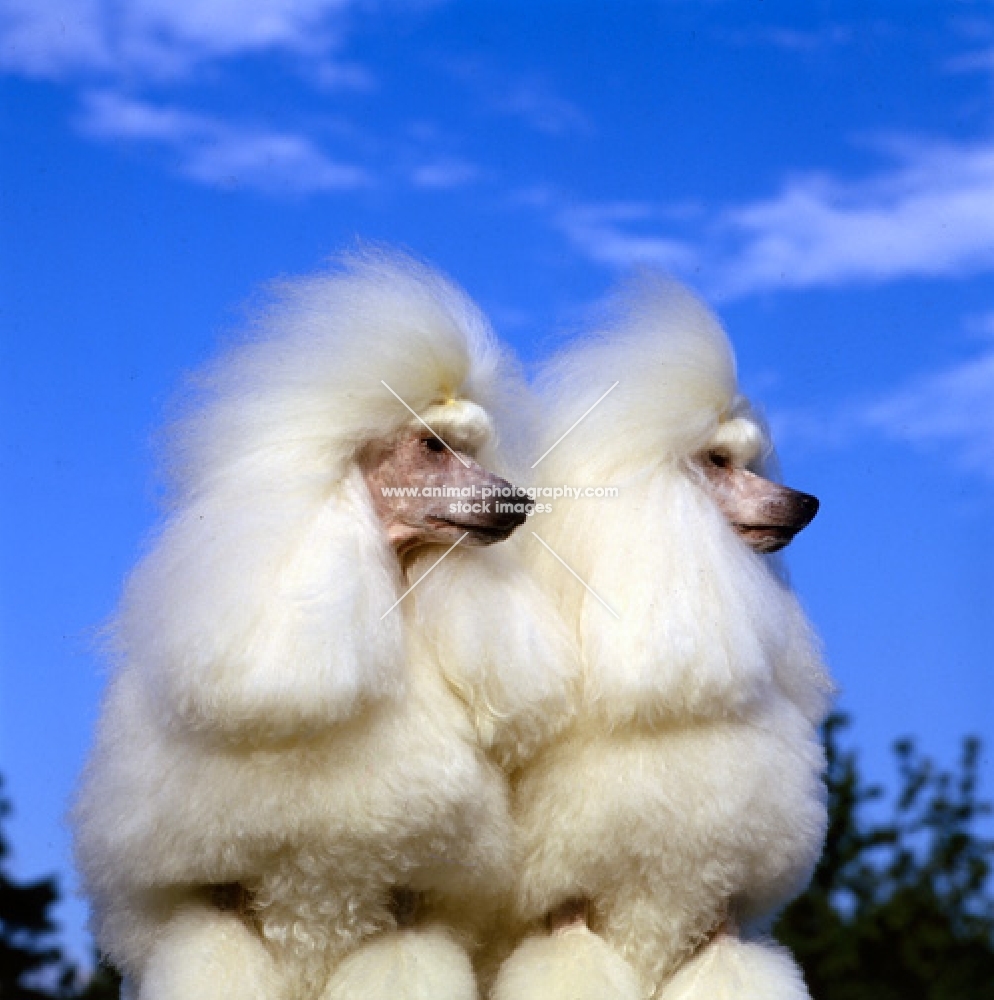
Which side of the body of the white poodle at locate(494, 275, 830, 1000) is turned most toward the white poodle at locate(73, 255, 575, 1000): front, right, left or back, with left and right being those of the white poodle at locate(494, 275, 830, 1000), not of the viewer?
right

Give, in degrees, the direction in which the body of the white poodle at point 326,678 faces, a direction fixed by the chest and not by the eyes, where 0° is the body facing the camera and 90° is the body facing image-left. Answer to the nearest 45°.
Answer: approximately 315°

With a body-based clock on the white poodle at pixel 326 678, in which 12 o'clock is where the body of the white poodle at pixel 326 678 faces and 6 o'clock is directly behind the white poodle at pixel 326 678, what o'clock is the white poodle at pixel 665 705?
the white poodle at pixel 665 705 is roughly at 10 o'clock from the white poodle at pixel 326 678.

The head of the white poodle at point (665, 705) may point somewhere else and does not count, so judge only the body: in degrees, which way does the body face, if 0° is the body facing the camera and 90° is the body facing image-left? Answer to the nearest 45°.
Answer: approximately 315°
